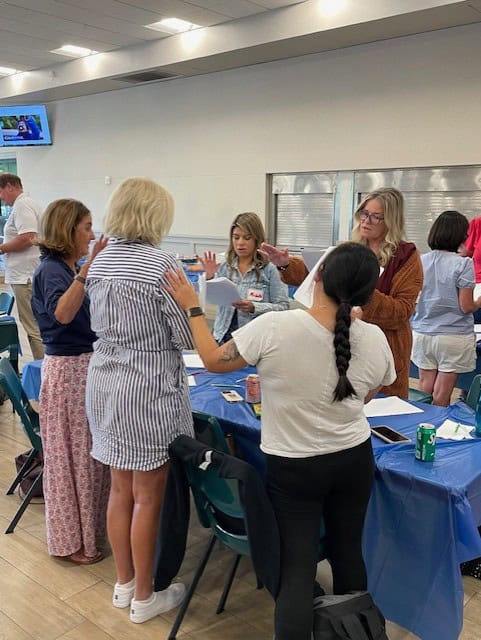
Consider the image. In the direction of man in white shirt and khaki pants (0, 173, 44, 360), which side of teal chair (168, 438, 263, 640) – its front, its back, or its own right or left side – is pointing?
left

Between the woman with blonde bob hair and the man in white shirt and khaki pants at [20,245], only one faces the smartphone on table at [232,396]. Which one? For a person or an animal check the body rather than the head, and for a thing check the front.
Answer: the woman with blonde bob hair

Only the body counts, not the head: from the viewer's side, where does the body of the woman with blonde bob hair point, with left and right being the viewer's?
facing away from the viewer and to the right of the viewer

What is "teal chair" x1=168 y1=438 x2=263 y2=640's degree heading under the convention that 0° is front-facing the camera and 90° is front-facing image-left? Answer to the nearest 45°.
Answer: approximately 225°

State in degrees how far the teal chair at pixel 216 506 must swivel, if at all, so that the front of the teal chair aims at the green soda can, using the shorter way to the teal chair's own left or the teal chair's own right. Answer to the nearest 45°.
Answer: approximately 45° to the teal chair's own right
